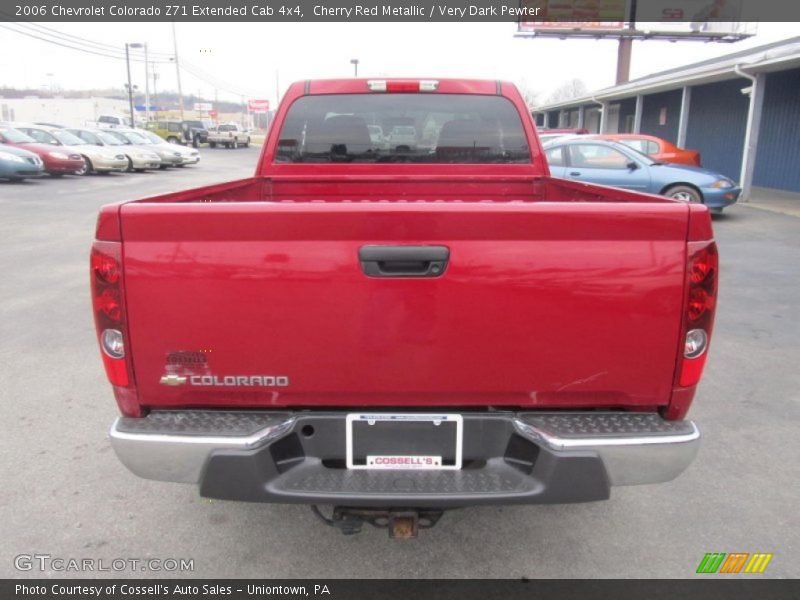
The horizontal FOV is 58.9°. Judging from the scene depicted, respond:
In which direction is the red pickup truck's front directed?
away from the camera

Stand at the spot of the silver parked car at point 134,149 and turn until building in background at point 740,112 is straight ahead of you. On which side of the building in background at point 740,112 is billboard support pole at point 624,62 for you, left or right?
left

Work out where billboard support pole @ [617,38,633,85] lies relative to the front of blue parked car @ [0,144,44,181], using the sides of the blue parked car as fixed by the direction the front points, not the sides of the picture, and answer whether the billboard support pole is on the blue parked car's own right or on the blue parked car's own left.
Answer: on the blue parked car's own left

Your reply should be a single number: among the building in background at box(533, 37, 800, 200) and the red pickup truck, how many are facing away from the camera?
1

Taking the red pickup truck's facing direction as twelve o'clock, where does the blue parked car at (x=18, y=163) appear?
The blue parked car is roughly at 11 o'clock from the red pickup truck.

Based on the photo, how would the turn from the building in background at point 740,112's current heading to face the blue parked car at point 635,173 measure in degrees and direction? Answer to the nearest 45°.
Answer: approximately 45° to its left

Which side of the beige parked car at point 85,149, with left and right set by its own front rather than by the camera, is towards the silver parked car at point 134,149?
left
